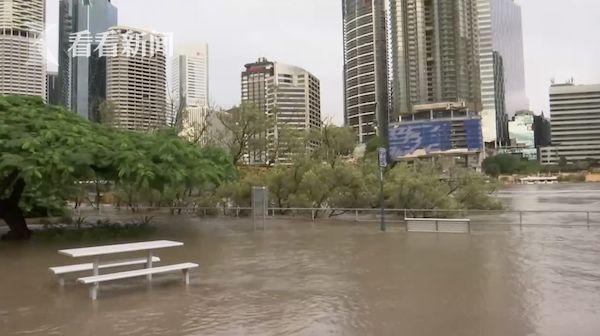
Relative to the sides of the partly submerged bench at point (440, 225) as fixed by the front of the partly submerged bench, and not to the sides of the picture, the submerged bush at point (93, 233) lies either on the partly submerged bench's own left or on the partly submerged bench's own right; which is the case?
on the partly submerged bench's own left

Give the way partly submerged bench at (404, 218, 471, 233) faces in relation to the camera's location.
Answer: facing away from the viewer

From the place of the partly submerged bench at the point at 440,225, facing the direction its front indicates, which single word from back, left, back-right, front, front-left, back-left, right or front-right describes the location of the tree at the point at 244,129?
front-left

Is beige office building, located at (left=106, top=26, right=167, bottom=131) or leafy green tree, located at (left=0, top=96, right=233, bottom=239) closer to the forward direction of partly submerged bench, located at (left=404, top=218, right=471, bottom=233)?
the beige office building

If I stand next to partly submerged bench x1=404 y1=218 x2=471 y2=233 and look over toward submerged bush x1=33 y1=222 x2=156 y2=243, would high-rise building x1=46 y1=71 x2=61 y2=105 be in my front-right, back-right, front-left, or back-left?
front-right

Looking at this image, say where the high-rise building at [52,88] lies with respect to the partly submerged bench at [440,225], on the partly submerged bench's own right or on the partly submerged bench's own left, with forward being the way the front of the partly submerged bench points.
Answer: on the partly submerged bench's own left

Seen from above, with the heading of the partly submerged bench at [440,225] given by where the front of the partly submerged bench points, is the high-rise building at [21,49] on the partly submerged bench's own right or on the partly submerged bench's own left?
on the partly submerged bench's own left

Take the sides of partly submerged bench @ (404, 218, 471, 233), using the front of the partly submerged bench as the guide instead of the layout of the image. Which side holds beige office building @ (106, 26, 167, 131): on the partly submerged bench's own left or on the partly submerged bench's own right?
on the partly submerged bench's own left

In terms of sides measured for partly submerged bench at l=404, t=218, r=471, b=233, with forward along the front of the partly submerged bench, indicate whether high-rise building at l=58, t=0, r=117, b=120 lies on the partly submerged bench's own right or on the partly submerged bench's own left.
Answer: on the partly submerged bench's own left

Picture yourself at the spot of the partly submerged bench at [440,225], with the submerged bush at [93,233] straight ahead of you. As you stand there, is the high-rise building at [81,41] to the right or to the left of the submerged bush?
right
